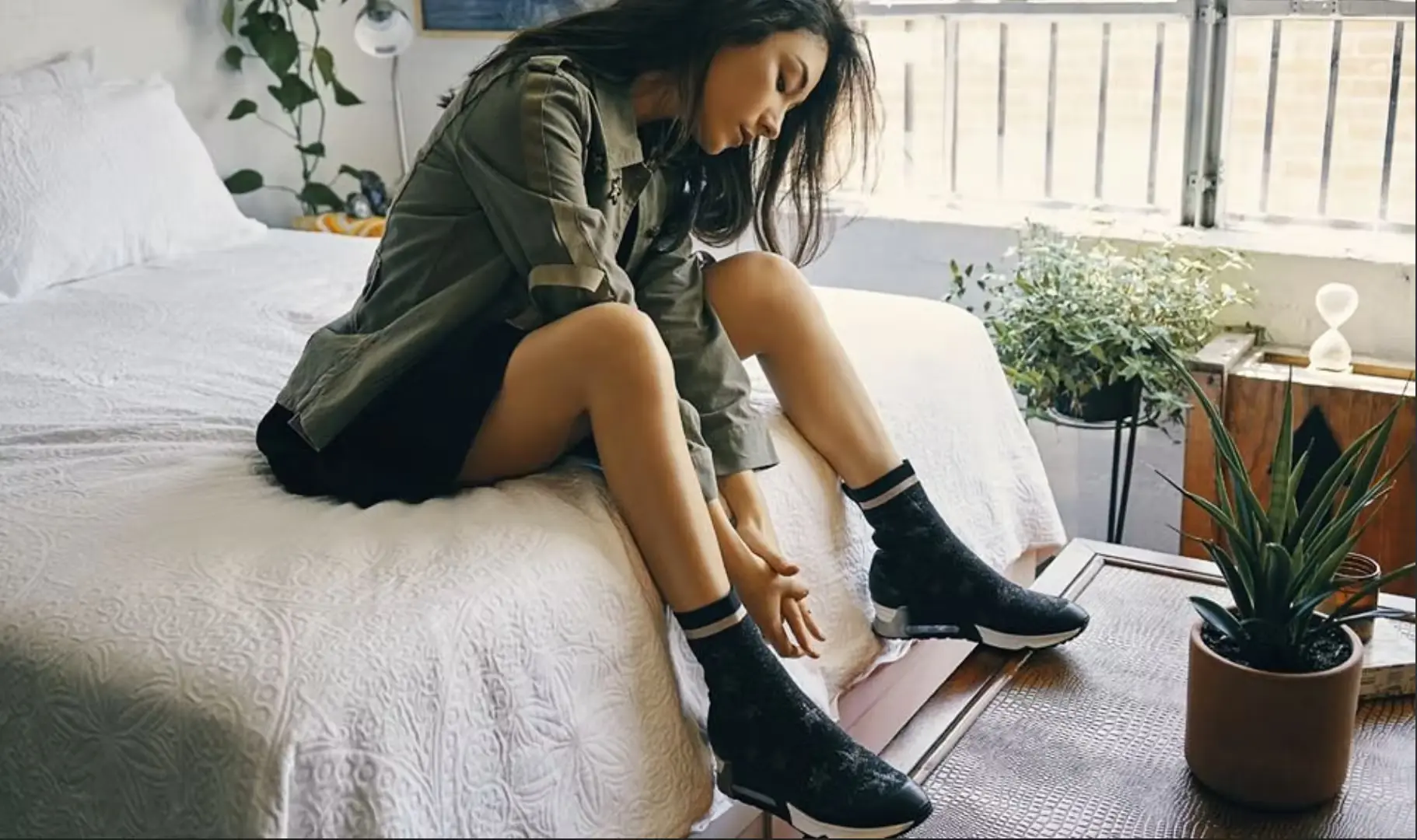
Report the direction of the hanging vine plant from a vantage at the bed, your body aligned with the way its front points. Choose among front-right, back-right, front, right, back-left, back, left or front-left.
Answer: back-left

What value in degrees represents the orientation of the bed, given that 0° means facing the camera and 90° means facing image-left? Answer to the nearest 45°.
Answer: approximately 315°

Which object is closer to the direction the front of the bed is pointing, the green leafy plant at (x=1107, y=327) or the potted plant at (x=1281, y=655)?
the potted plant

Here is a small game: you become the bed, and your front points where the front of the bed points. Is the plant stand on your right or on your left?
on your left

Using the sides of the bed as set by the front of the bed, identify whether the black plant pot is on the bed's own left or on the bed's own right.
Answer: on the bed's own left

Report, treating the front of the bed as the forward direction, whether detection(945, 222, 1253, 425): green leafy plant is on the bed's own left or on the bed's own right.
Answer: on the bed's own left

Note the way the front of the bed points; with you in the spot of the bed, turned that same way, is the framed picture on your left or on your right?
on your left

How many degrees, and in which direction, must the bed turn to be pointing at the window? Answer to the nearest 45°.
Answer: approximately 90° to its left
